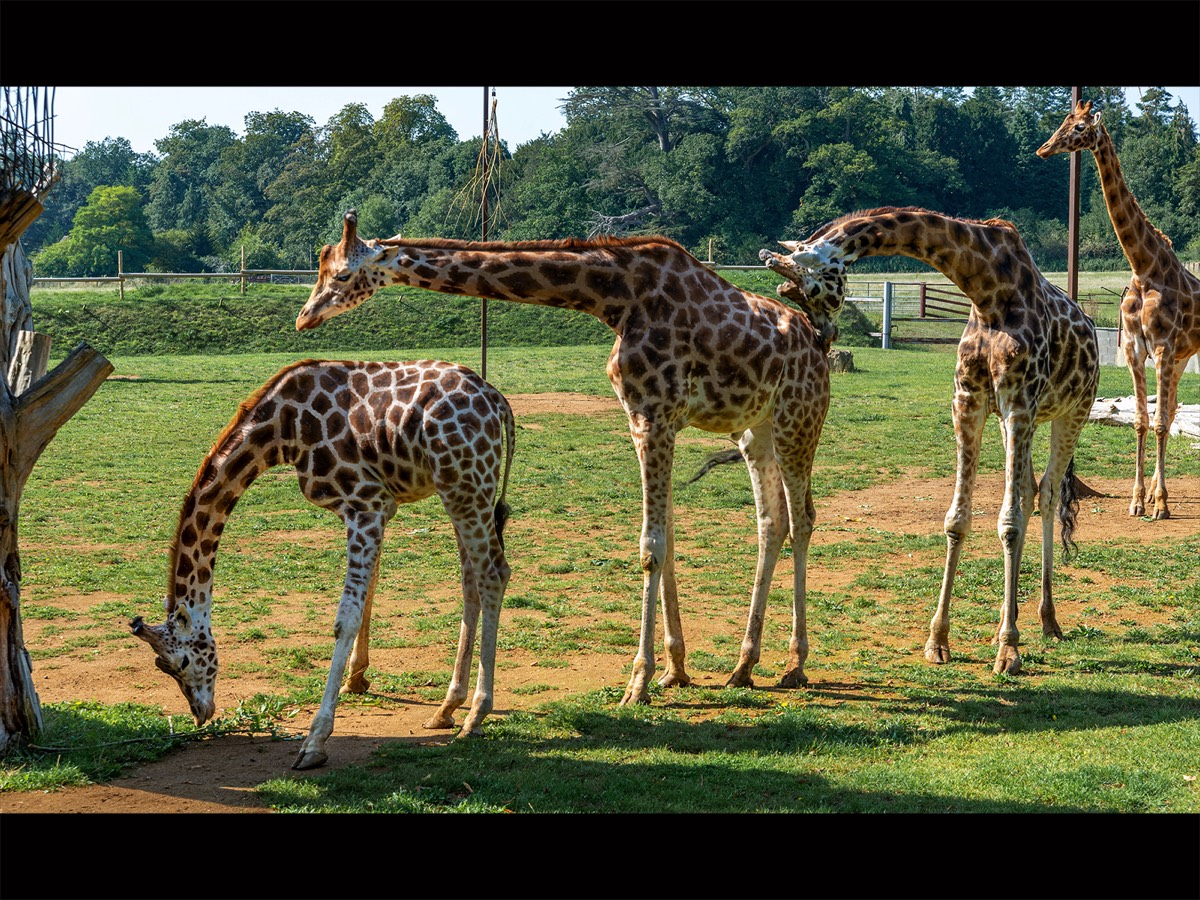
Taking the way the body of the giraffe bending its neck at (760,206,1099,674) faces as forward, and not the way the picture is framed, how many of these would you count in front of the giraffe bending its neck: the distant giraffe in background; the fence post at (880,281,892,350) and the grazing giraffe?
1

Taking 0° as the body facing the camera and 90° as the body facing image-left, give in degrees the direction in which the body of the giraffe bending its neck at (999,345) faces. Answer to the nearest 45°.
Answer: approximately 45°

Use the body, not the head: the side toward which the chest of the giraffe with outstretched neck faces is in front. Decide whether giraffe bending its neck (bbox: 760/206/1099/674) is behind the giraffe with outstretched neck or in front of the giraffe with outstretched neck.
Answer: behind

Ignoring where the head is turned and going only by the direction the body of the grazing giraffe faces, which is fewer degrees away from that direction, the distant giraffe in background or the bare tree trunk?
the bare tree trunk

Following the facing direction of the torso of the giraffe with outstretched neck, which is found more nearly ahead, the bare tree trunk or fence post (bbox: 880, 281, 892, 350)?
the bare tree trunk

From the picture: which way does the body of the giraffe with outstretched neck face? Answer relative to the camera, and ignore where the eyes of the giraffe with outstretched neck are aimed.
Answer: to the viewer's left

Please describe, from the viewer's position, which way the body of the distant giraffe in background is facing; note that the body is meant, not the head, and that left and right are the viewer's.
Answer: facing the viewer and to the left of the viewer

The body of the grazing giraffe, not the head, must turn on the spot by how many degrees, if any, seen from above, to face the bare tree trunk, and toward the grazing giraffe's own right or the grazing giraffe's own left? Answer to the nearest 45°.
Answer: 0° — it already faces it

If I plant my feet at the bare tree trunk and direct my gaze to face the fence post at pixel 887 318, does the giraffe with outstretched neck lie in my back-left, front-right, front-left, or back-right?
front-right

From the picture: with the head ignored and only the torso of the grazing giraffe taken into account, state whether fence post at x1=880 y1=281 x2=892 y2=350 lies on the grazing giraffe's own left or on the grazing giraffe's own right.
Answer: on the grazing giraffe's own right

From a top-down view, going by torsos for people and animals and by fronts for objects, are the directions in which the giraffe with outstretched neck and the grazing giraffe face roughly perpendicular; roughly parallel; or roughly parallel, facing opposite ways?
roughly parallel

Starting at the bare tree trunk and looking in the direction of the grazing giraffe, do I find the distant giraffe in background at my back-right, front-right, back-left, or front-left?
front-left

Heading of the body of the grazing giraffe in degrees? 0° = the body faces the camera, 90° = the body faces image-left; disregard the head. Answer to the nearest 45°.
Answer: approximately 90°

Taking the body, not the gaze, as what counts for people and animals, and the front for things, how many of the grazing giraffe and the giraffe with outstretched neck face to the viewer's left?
2

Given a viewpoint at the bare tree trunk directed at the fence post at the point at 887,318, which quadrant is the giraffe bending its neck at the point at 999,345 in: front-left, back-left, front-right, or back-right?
front-right
